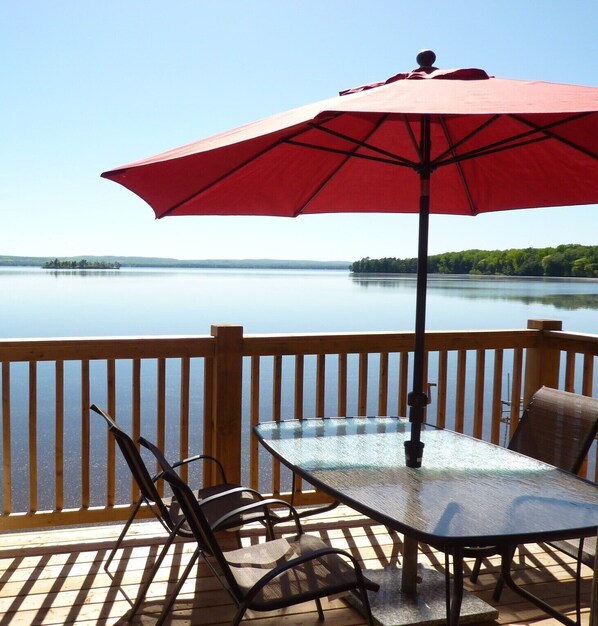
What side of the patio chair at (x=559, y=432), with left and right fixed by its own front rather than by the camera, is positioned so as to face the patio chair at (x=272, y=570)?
front

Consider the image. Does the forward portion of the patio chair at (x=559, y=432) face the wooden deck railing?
no

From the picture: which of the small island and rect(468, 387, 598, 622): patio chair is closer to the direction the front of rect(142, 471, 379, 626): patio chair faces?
the patio chair

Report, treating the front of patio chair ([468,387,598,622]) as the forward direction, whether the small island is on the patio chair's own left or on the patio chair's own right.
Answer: on the patio chair's own right

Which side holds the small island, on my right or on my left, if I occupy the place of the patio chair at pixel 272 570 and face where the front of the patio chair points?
on my left

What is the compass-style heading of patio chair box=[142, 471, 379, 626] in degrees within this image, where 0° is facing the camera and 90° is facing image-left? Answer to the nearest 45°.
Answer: approximately 270°

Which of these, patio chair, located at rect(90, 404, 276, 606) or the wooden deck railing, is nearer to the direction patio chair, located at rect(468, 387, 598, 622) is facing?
the patio chair

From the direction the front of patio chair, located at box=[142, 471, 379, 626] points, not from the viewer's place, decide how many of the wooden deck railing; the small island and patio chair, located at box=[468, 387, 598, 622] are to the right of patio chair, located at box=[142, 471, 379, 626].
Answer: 0

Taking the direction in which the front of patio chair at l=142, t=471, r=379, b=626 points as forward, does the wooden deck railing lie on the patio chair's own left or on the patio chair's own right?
on the patio chair's own left

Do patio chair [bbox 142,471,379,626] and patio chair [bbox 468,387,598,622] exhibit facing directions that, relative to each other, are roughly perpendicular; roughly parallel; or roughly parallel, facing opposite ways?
roughly parallel, facing opposite ways

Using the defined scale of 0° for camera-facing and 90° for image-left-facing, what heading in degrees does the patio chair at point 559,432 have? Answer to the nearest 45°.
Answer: approximately 45°

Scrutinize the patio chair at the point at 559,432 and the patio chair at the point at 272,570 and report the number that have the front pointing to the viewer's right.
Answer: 1
